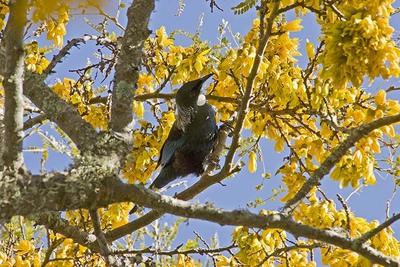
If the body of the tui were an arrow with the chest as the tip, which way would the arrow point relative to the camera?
to the viewer's right

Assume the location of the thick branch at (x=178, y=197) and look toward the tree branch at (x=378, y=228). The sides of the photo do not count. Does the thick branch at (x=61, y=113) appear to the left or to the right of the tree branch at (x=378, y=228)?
right
